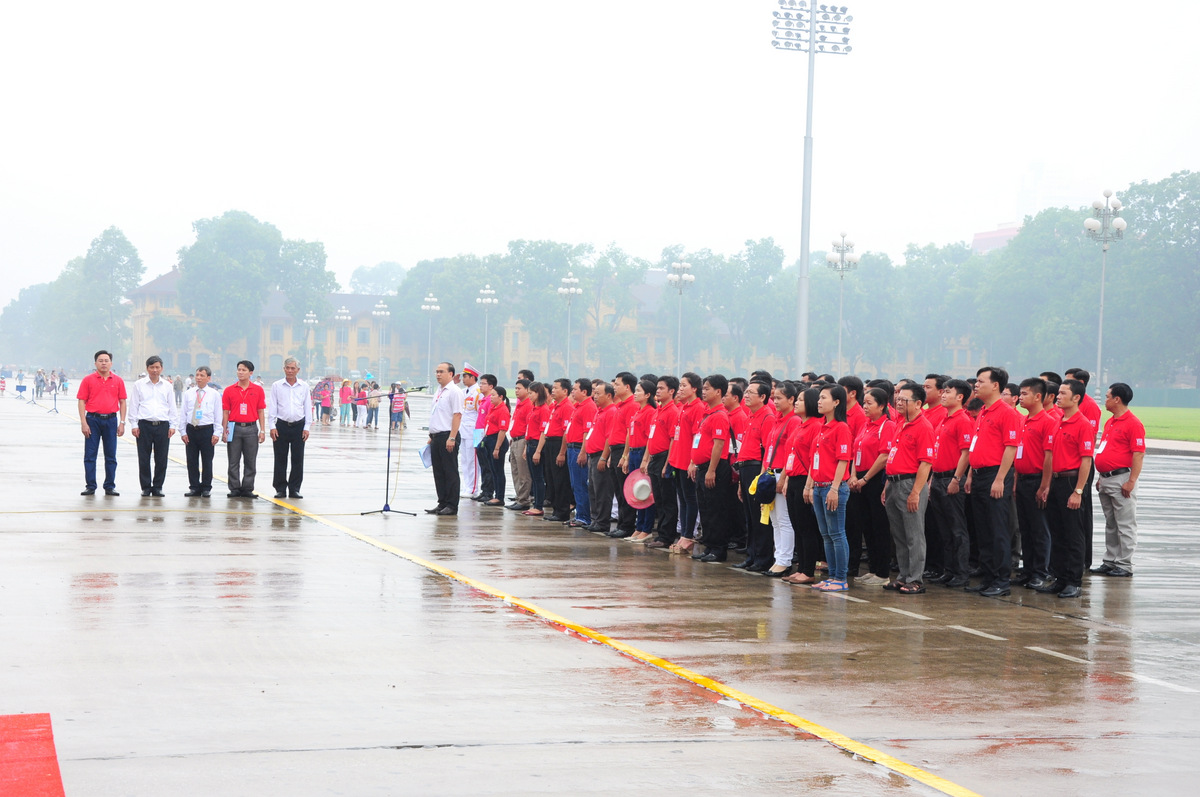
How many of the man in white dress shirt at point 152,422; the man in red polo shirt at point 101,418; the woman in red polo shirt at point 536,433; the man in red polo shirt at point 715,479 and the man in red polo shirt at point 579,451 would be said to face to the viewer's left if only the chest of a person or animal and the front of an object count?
3

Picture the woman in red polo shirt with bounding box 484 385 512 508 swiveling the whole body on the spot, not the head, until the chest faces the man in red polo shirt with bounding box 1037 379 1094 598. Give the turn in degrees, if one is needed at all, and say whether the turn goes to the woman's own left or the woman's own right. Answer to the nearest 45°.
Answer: approximately 135° to the woman's own left

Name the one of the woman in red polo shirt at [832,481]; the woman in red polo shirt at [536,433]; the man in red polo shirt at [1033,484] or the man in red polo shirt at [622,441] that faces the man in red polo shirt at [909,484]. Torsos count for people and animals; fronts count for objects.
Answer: the man in red polo shirt at [1033,484]

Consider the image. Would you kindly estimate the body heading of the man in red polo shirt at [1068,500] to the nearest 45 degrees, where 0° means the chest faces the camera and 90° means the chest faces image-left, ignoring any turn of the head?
approximately 45°

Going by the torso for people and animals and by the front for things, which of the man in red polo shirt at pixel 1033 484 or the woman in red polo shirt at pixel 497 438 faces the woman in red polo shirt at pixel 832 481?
the man in red polo shirt

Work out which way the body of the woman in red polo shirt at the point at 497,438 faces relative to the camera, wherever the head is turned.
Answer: to the viewer's left

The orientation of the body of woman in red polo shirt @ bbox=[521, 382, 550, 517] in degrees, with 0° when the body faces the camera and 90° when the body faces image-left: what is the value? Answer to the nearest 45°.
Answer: approximately 90°

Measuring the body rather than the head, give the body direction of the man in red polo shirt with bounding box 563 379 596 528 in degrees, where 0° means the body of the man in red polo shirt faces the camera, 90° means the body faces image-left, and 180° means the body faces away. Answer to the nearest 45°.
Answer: approximately 90°

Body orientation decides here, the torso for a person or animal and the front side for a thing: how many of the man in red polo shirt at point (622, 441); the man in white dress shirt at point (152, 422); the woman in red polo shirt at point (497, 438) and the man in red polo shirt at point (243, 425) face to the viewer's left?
2

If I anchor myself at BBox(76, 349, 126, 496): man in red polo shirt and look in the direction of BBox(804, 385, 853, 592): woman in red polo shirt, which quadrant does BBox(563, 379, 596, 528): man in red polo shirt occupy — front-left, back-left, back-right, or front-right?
front-left

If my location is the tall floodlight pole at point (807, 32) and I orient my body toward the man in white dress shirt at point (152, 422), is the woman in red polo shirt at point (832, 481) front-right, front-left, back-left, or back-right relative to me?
front-left

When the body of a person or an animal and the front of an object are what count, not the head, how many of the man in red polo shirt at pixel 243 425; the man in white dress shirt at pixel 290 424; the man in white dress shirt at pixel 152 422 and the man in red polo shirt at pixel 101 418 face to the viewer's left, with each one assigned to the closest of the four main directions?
0

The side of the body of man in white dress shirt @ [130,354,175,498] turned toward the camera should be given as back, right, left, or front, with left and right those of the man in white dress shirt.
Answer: front

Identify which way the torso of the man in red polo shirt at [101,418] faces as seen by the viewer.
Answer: toward the camera

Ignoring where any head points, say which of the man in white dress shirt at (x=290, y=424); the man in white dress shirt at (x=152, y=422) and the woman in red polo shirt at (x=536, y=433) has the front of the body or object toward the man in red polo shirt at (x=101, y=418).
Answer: the woman in red polo shirt

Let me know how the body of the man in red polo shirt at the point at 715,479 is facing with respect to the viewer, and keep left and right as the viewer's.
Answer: facing to the left of the viewer

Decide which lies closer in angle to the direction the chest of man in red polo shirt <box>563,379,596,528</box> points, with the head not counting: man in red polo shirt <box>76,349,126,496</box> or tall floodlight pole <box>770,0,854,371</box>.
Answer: the man in red polo shirt

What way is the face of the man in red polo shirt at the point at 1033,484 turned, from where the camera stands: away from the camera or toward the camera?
toward the camera
